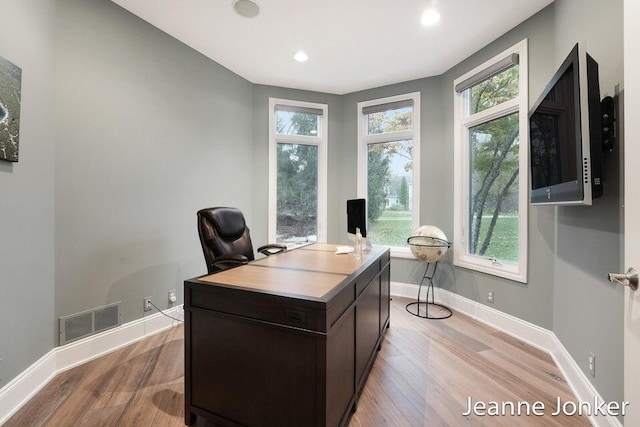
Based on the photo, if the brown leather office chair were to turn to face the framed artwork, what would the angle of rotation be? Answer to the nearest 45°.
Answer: approximately 90° to its right

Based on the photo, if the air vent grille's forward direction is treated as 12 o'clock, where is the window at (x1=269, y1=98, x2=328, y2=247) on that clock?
The window is roughly at 10 o'clock from the air vent grille.

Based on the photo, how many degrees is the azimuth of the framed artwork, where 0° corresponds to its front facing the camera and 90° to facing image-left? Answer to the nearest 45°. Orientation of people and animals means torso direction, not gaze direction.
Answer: approximately 315°

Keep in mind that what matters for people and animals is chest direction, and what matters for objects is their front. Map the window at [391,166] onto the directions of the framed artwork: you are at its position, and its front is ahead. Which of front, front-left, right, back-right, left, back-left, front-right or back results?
front-left

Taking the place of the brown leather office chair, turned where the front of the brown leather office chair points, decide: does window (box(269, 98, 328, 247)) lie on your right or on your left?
on your left

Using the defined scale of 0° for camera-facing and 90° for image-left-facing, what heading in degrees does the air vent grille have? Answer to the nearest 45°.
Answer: approximately 315°

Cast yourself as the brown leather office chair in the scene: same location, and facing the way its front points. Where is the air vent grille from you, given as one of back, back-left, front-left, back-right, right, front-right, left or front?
back-right

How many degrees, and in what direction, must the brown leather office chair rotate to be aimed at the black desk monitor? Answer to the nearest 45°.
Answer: approximately 45° to its left

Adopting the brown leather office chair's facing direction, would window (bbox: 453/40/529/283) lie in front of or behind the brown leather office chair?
in front
